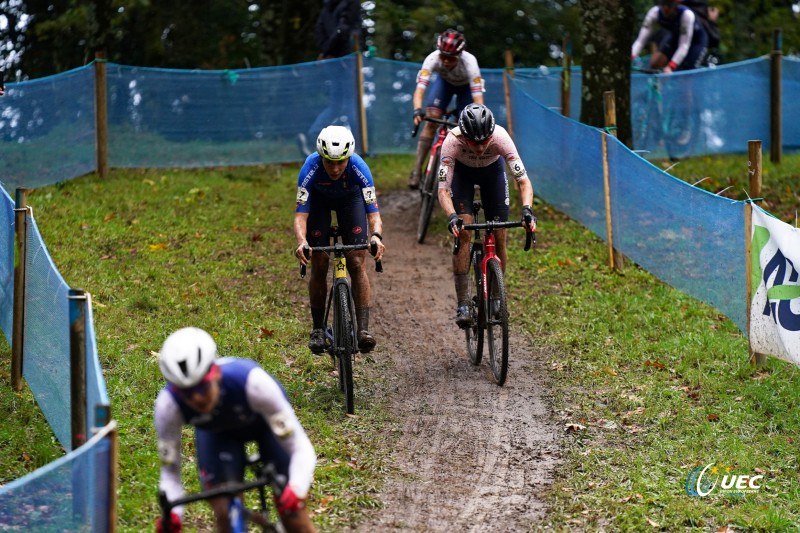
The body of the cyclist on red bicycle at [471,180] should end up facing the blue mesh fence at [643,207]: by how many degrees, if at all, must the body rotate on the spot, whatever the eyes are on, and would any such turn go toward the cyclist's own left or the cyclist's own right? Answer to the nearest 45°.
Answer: approximately 135° to the cyclist's own left

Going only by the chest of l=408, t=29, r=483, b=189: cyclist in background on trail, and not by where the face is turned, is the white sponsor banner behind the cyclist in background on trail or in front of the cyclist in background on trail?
in front

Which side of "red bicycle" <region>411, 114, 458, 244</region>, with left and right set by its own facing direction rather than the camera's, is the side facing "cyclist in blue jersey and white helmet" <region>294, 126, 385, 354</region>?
front

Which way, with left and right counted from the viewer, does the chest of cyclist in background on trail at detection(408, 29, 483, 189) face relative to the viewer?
facing the viewer

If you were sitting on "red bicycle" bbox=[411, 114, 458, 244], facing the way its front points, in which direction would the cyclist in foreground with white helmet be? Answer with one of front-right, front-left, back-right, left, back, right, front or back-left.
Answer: front

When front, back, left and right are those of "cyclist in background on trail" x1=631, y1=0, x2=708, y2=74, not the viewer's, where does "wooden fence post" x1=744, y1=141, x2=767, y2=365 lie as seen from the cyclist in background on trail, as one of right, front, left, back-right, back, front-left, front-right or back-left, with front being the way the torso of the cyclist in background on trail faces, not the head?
front-left

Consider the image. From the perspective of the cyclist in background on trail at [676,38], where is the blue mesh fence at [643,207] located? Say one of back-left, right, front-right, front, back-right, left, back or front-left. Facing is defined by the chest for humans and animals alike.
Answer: front-left

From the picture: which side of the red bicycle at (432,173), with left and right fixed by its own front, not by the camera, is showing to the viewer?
front

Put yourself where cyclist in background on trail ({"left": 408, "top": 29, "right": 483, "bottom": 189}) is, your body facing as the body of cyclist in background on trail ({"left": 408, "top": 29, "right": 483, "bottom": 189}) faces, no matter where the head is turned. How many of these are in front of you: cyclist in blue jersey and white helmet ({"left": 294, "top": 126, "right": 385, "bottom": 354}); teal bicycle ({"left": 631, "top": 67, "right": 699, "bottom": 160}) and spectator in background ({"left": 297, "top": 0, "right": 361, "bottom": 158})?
1

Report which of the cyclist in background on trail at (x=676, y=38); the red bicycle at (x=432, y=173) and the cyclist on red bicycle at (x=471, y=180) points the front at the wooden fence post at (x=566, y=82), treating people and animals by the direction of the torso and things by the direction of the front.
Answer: the cyclist in background on trail

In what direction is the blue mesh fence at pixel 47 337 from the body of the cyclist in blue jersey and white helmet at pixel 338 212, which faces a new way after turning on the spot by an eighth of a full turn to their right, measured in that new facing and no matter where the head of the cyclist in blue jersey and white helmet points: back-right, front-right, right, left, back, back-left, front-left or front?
front

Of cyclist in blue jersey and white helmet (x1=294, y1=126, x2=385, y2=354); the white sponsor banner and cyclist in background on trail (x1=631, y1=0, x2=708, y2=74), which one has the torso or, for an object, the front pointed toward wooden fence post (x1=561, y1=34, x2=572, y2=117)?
the cyclist in background on trail

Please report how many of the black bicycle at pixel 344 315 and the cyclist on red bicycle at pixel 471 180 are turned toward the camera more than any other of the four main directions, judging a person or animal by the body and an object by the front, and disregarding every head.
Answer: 2

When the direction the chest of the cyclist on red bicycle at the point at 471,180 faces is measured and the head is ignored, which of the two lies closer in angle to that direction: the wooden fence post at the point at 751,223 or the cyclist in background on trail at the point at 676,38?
the wooden fence post

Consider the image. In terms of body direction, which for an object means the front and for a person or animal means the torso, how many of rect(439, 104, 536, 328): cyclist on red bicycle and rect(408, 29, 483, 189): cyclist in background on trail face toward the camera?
2
